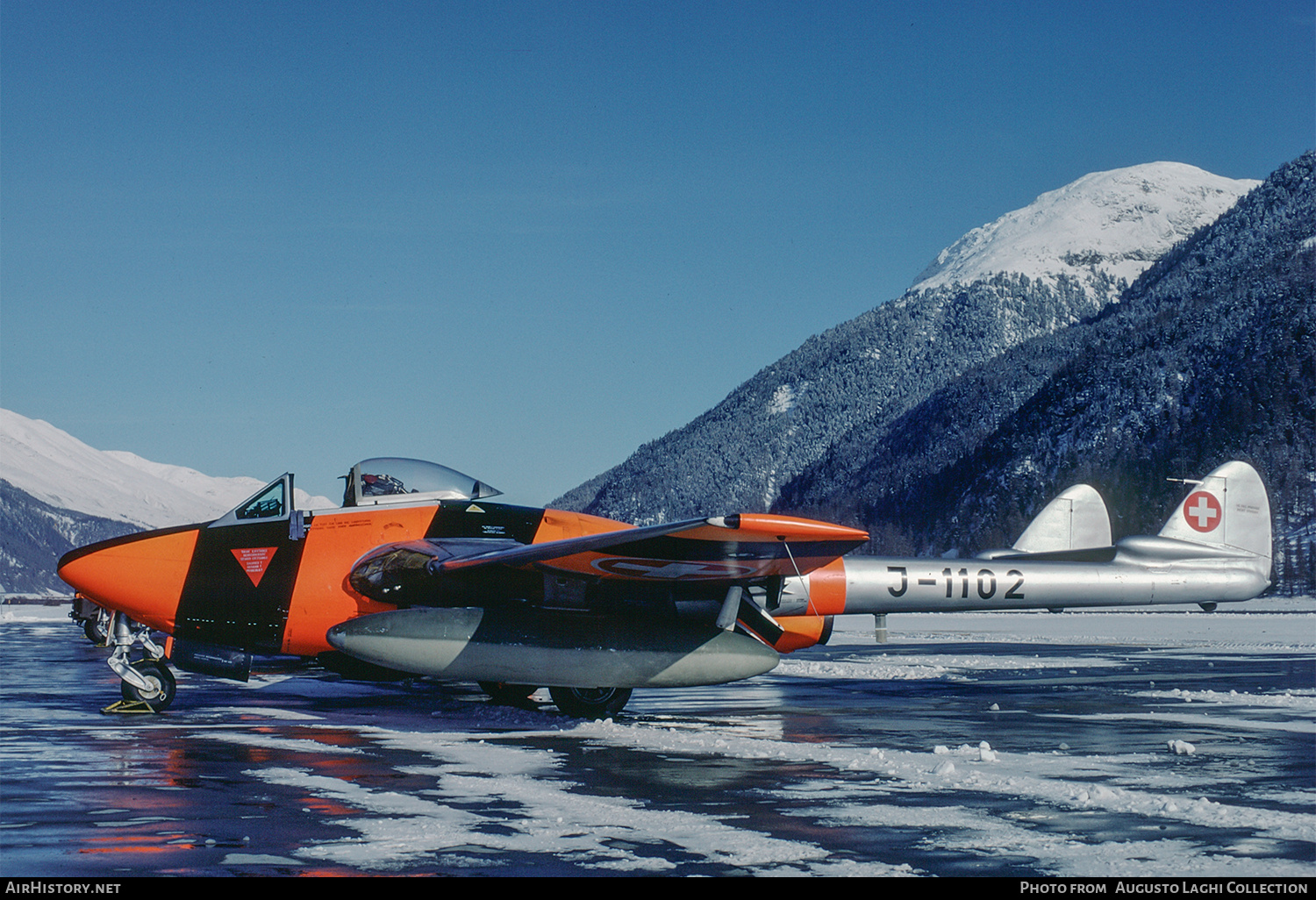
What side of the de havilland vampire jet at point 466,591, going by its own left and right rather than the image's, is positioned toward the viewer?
left
